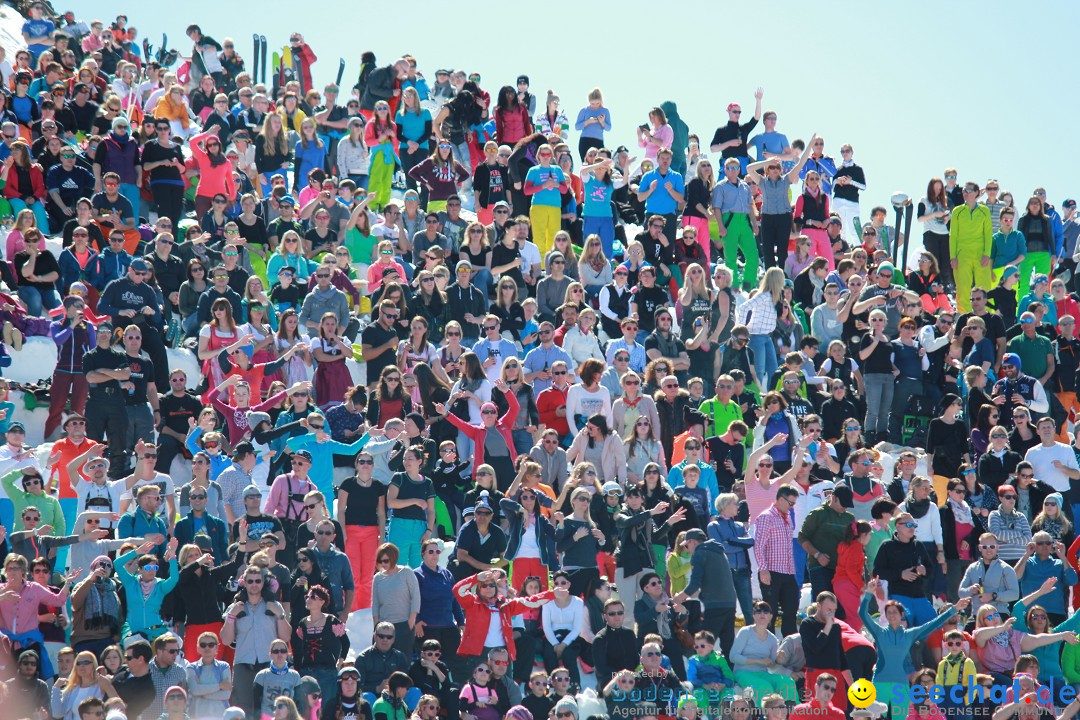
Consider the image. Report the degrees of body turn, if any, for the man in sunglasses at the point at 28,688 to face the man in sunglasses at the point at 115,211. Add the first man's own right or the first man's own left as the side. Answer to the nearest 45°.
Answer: approximately 180°

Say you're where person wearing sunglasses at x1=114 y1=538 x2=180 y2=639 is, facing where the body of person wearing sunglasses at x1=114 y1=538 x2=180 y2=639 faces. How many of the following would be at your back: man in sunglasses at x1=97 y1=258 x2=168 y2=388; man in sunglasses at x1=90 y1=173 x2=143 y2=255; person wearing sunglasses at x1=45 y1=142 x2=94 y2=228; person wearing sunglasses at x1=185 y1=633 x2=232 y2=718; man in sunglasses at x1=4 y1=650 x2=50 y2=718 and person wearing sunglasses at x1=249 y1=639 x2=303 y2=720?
3

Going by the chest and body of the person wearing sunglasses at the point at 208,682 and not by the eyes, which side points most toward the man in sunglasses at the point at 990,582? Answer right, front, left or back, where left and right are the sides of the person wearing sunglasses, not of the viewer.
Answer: left

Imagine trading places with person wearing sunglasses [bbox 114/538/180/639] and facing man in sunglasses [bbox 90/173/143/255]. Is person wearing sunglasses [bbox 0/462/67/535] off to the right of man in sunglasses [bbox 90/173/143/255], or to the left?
left

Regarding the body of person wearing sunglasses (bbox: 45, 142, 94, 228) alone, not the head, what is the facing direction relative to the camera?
toward the camera

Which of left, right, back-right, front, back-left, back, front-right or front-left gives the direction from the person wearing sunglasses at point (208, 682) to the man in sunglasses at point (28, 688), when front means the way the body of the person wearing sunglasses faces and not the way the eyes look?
right

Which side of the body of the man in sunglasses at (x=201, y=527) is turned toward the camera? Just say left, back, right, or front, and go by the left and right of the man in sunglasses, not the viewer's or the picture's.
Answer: front

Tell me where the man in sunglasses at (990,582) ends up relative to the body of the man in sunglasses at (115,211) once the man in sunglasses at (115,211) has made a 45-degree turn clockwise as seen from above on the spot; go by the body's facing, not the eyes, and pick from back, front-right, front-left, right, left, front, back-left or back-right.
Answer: left

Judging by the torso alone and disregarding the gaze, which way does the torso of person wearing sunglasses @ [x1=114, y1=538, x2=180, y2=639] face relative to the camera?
toward the camera

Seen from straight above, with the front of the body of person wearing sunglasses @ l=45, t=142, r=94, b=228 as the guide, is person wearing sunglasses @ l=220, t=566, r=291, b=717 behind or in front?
in front
